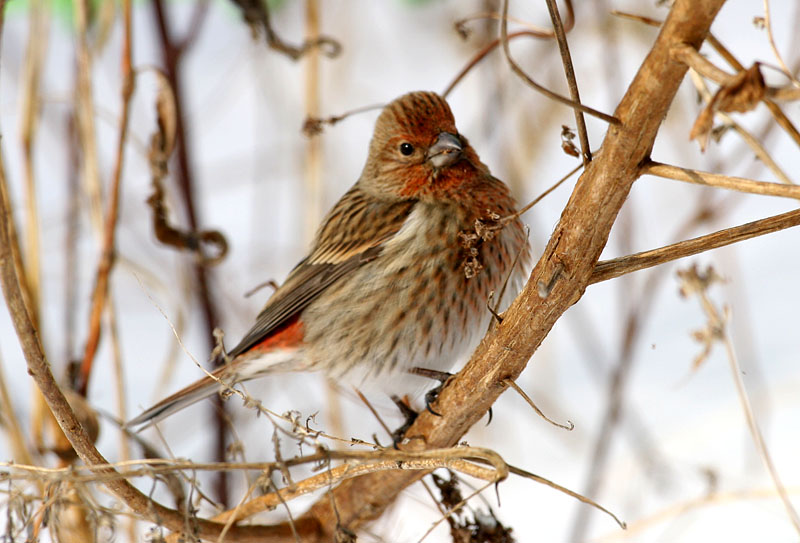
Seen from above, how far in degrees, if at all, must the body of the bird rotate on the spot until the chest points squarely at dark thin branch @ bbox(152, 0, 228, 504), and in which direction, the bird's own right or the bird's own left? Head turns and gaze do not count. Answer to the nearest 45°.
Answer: approximately 180°

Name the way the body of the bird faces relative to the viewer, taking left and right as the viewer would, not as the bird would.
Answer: facing the viewer and to the right of the viewer

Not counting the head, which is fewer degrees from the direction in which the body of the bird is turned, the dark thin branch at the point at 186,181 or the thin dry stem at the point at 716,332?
the thin dry stem

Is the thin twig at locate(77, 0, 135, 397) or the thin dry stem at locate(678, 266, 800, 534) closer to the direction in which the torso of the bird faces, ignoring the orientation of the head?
the thin dry stem

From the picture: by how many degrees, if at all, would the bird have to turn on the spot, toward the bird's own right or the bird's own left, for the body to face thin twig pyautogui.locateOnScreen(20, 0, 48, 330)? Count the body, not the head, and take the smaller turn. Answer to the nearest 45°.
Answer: approximately 135° to the bird's own right

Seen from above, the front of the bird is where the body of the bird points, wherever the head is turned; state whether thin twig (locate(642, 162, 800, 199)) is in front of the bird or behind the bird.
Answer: in front

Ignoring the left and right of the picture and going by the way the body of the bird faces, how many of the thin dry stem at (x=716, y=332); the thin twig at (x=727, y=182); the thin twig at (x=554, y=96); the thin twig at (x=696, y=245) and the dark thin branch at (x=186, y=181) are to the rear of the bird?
1
